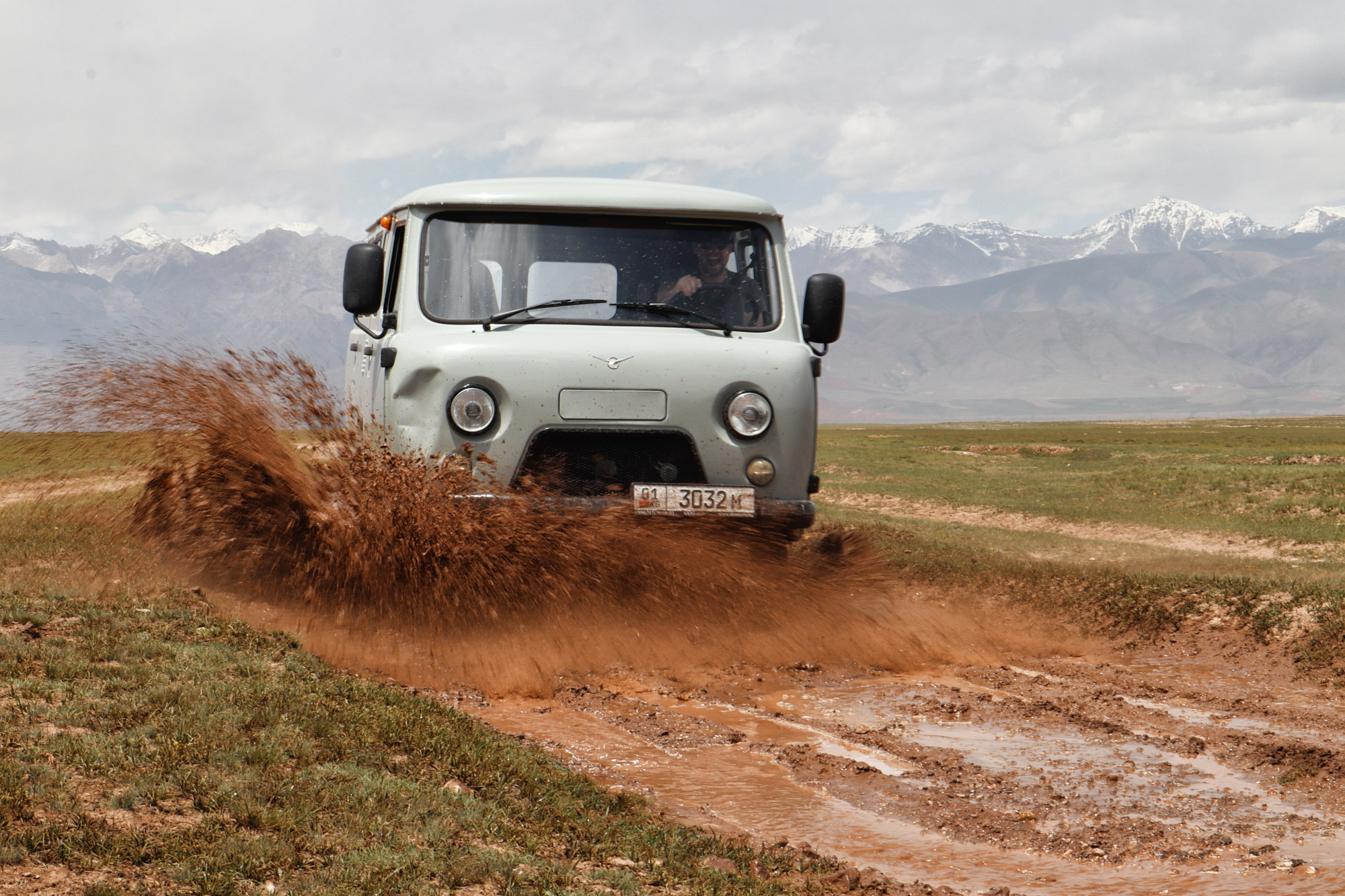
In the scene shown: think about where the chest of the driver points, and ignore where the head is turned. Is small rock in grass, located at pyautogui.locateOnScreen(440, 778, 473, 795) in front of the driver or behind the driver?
in front

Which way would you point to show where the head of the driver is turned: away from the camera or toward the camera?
toward the camera

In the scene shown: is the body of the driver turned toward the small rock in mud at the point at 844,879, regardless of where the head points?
yes

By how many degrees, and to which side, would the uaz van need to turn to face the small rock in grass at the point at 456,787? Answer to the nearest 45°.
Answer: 0° — it already faces it

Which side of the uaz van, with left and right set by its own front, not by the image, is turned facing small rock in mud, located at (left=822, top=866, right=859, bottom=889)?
front

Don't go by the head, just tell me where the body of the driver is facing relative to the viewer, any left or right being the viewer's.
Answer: facing the viewer

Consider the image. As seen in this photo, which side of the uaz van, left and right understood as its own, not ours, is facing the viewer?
front
